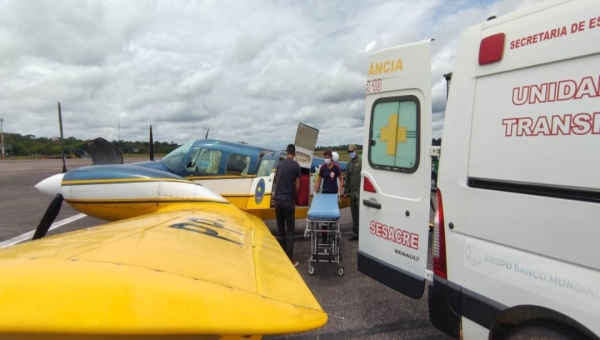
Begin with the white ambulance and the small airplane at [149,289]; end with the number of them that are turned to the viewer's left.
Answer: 1

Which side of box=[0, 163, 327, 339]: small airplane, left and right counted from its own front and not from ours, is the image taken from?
left

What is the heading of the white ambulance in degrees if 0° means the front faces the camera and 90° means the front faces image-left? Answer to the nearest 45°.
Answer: approximately 315°

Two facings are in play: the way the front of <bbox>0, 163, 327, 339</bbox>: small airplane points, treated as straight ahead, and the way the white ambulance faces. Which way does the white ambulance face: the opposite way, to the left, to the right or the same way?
to the left

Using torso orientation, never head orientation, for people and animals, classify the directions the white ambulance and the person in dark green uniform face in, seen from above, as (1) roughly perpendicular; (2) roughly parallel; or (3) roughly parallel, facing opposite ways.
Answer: roughly perpendicular

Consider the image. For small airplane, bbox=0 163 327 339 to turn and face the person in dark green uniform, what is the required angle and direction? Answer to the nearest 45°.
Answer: approximately 135° to its right

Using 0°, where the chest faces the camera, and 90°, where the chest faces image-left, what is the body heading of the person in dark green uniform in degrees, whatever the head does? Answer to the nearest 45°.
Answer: approximately 45°

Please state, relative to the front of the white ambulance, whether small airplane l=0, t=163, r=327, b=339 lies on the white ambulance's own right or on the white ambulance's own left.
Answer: on the white ambulance's own right

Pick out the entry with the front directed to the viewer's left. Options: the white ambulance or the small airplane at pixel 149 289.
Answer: the small airplane

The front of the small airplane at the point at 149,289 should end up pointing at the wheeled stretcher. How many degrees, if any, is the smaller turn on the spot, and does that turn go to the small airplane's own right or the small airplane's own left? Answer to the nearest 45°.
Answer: approximately 135° to the small airplane's own left
